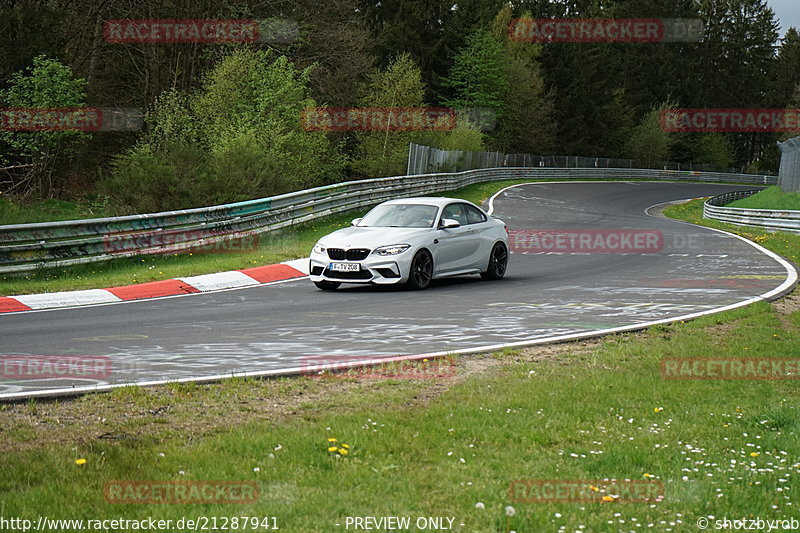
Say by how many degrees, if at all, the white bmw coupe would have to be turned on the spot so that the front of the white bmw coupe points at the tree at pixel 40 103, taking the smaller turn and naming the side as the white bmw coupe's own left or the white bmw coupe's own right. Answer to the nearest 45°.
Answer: approximately 90° to the white bmw coupe's own right

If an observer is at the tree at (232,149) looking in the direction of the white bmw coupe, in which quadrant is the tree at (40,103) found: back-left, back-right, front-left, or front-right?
back-right

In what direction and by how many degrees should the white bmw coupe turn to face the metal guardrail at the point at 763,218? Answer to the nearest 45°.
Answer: approximately 180°

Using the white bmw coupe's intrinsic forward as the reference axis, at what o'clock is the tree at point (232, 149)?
The tree is roughly at 4 o'clock from the white bmw coupe.

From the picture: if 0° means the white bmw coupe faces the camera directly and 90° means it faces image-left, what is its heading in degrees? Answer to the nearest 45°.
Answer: approximately 45°
